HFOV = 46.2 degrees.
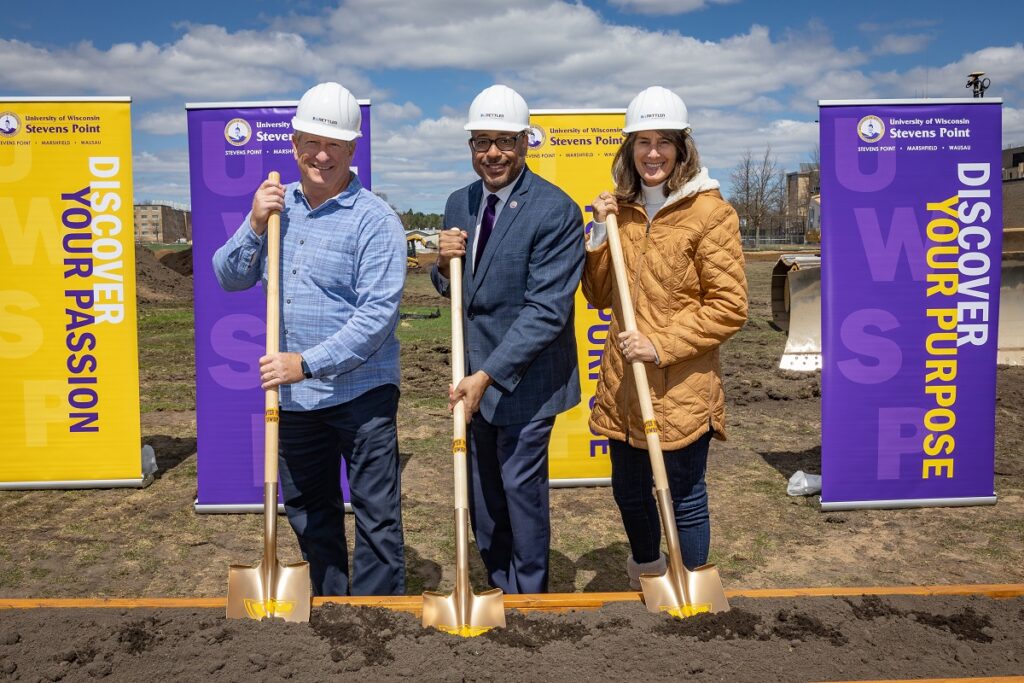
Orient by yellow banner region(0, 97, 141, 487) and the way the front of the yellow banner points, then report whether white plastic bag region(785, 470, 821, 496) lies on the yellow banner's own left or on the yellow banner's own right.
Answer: on the yellow banner's own left

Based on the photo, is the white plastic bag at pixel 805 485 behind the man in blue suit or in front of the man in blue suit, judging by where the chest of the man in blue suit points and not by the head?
behind

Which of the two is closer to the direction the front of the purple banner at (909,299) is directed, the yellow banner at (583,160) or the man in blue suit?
the man in blue suit

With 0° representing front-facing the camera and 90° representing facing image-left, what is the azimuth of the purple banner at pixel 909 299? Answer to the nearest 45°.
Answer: approximately 0°

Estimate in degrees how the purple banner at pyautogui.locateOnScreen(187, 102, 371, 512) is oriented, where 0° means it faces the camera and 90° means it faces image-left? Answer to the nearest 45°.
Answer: approximately 0°
